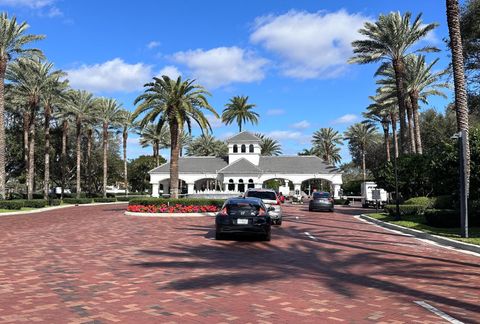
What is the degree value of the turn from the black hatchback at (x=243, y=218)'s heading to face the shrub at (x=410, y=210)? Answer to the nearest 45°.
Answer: approximately 45° to its right

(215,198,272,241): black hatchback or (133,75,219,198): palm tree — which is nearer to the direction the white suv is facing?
the palm tree

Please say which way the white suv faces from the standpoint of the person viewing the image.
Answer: facing away from the viewer

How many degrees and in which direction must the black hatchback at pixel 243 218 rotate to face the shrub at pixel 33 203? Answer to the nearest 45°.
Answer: approximately 45° to its left

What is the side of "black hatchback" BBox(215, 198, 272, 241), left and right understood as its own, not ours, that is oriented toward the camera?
back
